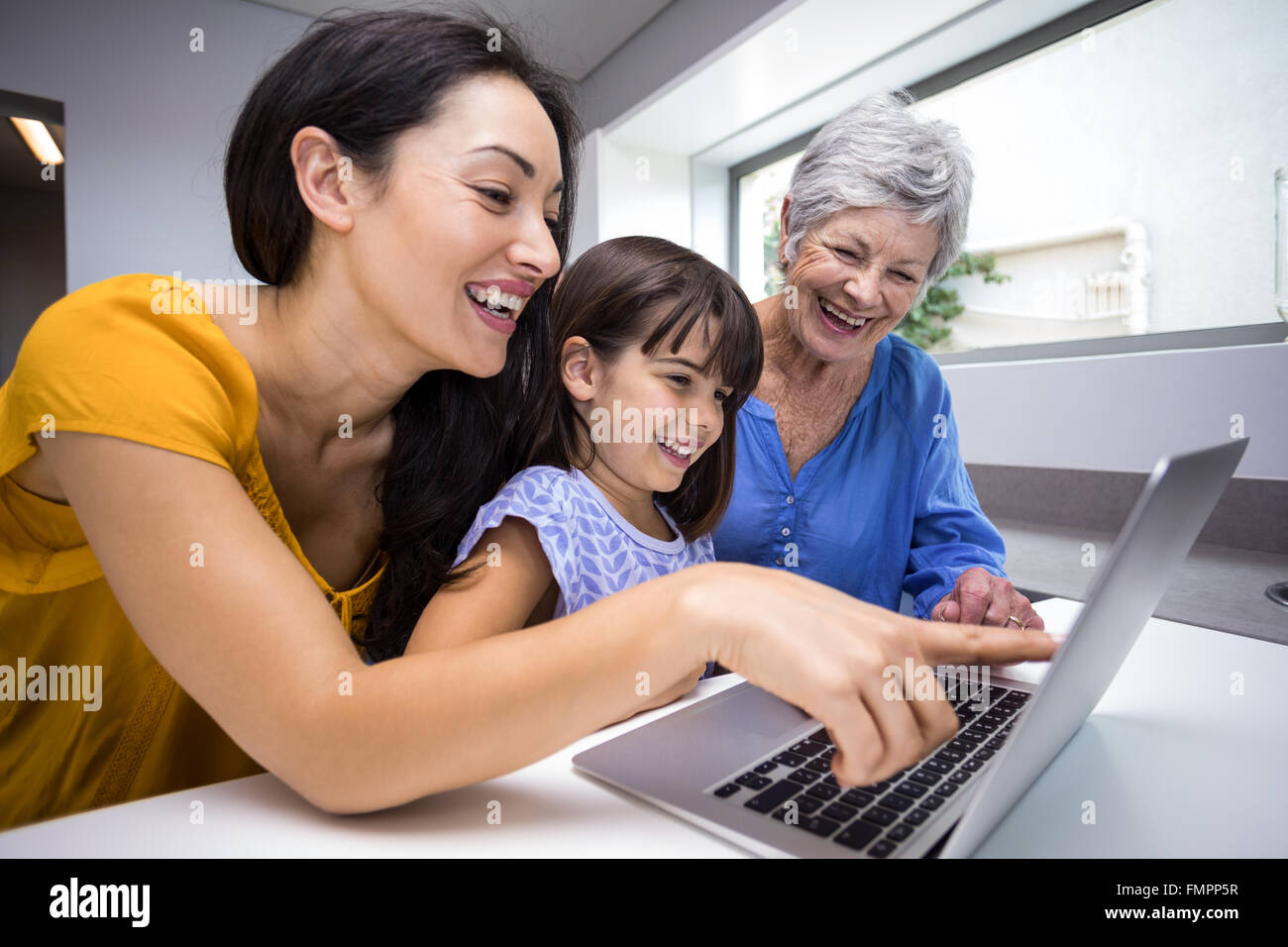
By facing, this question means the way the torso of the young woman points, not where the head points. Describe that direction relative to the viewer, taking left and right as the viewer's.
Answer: facing the viewer and to the right of the viewer

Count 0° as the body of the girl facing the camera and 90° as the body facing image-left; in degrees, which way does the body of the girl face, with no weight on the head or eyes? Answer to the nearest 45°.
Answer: approximately 315°

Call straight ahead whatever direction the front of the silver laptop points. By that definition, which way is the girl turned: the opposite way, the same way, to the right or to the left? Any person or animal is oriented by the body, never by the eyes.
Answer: the opposite way

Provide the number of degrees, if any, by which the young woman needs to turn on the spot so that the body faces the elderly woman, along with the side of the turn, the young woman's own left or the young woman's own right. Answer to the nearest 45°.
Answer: approximately 90° to the young woman's own left

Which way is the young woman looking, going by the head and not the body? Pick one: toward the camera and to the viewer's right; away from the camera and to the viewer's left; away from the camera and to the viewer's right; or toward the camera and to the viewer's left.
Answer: toward the camera and to the viewer's right

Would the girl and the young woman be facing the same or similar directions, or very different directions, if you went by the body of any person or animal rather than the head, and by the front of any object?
same or similar directions

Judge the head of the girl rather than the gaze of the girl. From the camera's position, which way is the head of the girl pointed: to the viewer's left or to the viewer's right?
to the viewer's right

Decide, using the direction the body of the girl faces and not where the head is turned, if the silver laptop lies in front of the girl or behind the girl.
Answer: in front

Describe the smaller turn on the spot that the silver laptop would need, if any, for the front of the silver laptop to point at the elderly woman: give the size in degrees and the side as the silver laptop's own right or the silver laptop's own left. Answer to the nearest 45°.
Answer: approximately 45° to the silver laptop's own right

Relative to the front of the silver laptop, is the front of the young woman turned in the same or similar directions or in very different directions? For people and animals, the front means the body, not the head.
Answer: very different directions
